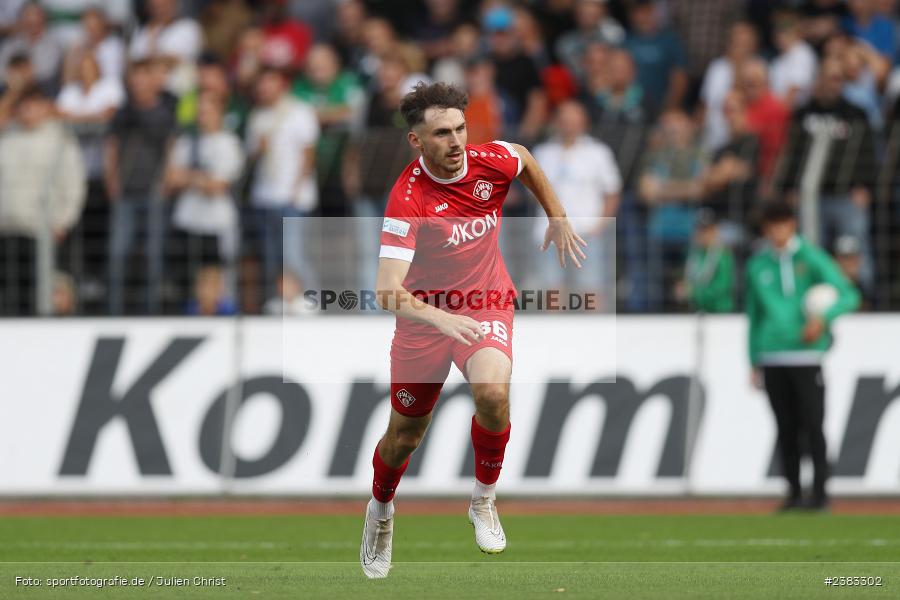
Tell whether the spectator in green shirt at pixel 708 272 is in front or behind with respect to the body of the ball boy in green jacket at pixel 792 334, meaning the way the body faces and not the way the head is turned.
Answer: behind

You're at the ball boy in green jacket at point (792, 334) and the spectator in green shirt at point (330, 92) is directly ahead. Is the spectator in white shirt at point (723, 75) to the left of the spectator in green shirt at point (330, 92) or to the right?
right

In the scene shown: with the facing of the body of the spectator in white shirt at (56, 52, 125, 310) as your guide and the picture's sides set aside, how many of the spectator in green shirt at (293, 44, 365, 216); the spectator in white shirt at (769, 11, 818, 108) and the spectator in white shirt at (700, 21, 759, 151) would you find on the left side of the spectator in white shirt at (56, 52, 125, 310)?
3

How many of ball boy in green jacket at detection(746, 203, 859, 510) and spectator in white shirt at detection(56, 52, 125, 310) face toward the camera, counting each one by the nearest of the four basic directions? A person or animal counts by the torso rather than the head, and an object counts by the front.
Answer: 2

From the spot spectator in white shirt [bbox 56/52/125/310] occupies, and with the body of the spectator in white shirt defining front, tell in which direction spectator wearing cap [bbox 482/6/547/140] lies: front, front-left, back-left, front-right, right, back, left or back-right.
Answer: left

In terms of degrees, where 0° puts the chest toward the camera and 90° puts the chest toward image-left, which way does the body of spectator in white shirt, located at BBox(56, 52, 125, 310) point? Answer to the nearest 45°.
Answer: approximately 0°

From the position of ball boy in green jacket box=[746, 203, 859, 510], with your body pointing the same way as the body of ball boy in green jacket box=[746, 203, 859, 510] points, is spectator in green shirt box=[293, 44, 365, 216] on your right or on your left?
on your right

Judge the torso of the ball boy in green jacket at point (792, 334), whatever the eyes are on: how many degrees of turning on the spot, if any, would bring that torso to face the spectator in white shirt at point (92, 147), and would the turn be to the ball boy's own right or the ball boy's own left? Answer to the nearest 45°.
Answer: approximately 90° to the ball boy's own right

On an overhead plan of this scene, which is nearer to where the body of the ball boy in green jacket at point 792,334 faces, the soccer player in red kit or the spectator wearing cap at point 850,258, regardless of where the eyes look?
the soccer player in red kit
